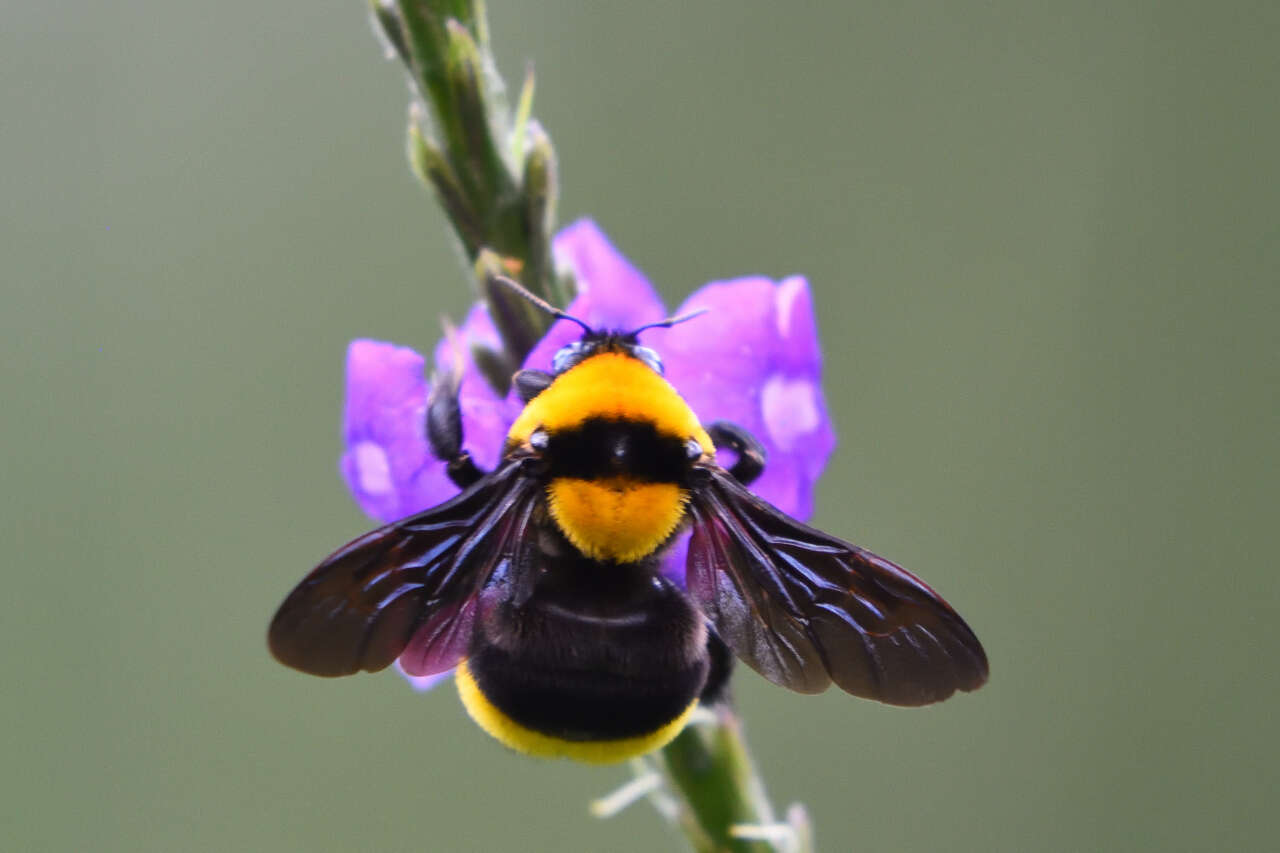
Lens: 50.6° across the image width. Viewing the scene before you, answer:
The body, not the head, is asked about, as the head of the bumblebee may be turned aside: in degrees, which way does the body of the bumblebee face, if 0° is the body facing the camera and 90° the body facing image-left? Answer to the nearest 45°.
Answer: approximately 180°
